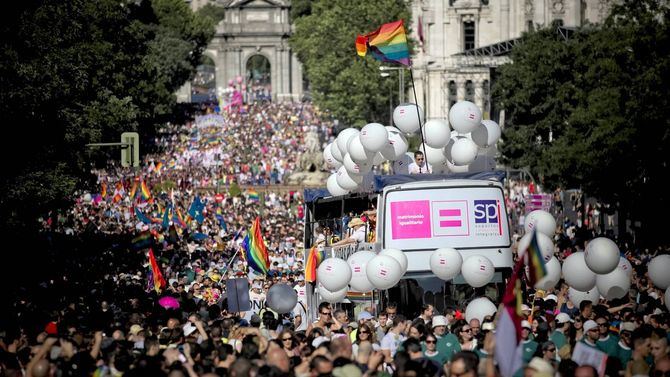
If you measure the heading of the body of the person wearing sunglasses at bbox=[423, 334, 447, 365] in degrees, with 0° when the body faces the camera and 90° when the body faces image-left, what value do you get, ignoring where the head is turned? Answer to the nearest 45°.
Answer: approximately 0°

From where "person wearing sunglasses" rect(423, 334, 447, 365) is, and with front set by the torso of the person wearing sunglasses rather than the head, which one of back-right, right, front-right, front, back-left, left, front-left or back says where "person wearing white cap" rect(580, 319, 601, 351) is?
left

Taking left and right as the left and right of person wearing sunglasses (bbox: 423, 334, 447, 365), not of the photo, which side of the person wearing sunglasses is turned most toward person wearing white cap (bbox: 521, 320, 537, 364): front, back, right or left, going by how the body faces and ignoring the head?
left

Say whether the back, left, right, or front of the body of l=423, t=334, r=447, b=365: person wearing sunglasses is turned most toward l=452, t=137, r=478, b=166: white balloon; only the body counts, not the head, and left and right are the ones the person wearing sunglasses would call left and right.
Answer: back

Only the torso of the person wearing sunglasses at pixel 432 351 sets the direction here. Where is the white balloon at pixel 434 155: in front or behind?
behind

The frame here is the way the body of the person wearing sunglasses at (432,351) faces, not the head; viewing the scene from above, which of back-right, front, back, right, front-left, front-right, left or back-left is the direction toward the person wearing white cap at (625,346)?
left

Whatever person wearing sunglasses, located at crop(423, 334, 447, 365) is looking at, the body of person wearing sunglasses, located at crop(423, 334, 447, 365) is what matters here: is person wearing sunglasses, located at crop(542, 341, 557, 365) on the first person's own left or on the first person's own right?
on the first person's own left

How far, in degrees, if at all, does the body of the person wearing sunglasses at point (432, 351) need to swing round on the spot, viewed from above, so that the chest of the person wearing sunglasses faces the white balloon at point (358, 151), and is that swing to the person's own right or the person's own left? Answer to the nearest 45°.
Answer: approximately 180°

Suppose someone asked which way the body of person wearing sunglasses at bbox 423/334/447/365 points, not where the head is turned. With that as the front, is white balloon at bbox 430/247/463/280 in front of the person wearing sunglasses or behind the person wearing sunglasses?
behind

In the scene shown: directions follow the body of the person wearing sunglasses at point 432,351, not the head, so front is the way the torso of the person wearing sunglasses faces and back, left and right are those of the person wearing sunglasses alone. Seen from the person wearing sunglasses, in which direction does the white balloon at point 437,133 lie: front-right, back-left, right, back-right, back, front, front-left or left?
back

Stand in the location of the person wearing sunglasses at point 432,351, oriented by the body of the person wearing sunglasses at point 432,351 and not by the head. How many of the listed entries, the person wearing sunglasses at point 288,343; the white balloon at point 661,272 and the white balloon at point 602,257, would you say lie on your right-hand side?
1
